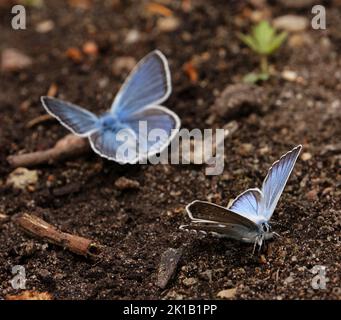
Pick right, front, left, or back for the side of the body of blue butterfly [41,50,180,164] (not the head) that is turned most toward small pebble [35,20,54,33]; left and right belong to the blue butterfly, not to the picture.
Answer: front

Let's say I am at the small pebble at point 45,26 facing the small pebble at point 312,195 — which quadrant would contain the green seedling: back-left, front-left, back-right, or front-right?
front-left

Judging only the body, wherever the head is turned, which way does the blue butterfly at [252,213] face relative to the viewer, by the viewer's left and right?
facing the viewer and to the right of the viewer

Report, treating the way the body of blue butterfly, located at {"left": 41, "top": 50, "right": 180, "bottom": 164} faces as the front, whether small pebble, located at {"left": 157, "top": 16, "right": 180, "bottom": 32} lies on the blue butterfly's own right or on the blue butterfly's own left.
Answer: on the blue butterfly's own right

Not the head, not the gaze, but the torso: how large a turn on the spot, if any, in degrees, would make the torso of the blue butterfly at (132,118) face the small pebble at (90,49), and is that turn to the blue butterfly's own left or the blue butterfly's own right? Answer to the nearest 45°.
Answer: approximately 45° to the blue butterfly's own right

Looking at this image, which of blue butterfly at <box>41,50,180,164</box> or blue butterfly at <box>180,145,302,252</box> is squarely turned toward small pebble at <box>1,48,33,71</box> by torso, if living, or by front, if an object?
blue butterfly at <box>41,50,180,164</box>

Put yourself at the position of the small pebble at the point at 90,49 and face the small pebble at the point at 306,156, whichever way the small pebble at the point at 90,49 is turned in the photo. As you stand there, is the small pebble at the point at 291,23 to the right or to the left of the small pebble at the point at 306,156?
left

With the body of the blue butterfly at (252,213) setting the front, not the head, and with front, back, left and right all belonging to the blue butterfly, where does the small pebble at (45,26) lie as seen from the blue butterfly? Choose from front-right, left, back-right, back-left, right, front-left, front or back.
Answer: back

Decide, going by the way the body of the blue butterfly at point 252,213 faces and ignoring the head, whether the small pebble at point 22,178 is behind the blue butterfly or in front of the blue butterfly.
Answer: behind

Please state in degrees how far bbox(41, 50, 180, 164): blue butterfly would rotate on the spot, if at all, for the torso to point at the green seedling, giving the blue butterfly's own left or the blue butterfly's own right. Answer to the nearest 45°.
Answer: approximately 90° to the blue butterfly's own right

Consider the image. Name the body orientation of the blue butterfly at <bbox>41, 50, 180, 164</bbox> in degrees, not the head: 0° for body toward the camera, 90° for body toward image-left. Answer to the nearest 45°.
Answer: approximately 135°

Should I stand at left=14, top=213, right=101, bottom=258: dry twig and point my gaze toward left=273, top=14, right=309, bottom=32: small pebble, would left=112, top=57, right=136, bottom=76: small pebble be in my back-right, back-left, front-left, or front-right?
front-left

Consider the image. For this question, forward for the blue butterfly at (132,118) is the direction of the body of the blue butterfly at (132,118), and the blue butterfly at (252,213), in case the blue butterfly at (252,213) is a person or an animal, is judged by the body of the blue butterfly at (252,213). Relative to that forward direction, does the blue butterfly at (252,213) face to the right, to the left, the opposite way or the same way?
the opposite way

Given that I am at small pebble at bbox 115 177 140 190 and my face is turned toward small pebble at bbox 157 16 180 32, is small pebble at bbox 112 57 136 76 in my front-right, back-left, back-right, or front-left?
front-left

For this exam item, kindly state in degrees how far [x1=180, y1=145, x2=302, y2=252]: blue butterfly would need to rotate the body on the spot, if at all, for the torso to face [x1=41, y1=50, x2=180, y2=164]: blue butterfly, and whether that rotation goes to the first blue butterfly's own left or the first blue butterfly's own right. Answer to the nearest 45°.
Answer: approximately 180°

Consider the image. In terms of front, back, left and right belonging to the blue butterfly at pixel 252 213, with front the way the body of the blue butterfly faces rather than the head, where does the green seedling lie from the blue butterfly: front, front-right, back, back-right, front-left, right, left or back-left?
back-left

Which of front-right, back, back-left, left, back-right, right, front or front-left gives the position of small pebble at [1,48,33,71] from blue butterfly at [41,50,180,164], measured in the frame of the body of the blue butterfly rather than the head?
front
